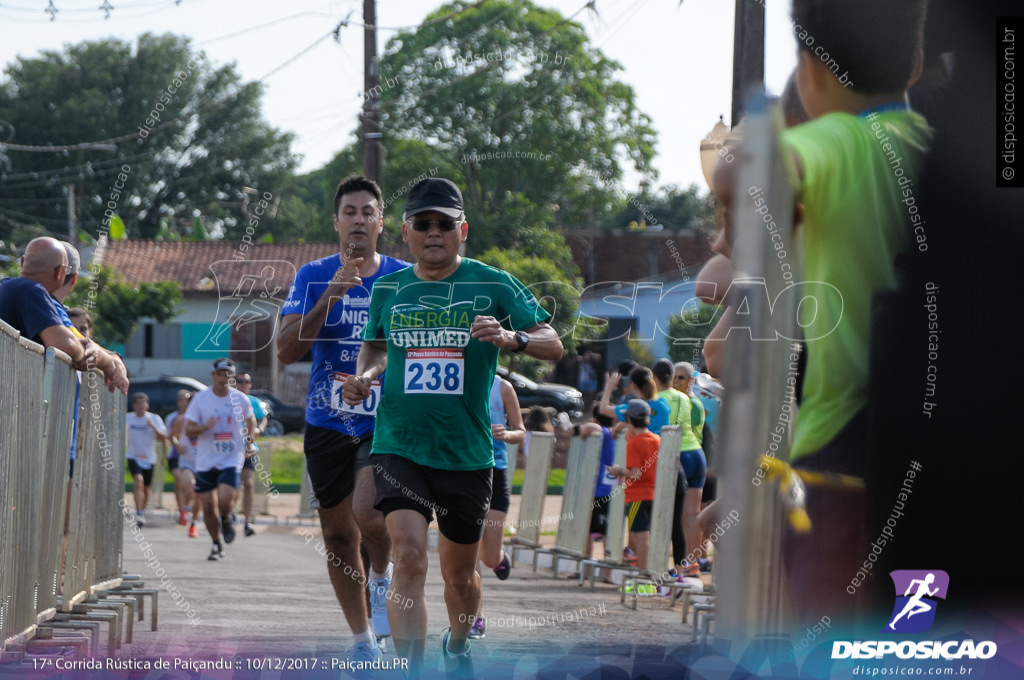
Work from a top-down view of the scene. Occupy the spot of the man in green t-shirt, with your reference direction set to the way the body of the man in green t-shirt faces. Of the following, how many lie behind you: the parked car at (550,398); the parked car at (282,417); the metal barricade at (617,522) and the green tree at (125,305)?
4

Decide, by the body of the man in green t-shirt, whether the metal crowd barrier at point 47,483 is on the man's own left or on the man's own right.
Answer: on the man's own right

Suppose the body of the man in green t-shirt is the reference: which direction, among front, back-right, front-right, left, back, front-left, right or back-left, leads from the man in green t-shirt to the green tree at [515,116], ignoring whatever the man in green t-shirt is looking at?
back

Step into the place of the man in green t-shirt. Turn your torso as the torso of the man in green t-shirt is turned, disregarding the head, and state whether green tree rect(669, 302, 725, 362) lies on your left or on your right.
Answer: on your left

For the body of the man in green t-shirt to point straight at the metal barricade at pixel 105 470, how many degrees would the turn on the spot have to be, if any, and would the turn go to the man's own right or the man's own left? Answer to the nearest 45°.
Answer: approximately 135° to the man's own right

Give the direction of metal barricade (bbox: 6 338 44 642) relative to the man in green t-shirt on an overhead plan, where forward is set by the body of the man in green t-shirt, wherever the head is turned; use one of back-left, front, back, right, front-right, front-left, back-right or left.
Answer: right

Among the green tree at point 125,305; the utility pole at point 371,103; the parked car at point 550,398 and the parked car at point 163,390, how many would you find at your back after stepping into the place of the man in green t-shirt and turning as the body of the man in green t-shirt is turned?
4

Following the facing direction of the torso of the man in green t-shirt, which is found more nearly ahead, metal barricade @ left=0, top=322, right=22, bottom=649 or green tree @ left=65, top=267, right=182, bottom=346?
the metal barricade

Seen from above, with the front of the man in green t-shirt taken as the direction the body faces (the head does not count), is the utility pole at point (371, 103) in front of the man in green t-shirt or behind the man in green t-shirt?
behind

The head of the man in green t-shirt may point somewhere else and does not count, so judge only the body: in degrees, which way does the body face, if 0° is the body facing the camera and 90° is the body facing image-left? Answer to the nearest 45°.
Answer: approximately 0°

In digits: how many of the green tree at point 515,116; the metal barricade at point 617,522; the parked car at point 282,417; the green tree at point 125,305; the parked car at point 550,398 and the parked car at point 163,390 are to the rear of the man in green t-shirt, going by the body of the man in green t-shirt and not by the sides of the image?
6

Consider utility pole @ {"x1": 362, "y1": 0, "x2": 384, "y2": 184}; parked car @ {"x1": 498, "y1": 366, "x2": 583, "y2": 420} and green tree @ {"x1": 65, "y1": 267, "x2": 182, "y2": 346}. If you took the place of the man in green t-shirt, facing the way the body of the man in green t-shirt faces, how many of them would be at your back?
3

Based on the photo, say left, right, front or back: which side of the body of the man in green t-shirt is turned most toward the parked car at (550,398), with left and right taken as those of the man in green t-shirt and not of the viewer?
back

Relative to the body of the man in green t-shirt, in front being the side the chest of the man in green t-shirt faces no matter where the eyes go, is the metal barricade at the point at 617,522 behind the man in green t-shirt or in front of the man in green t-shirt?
behind
